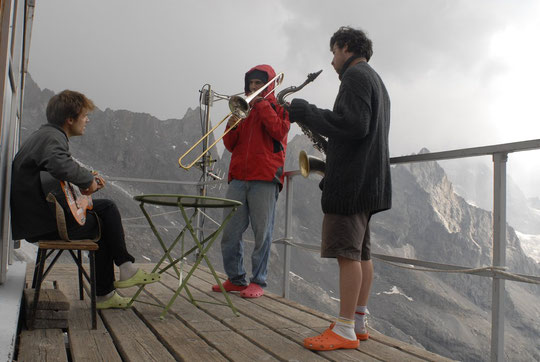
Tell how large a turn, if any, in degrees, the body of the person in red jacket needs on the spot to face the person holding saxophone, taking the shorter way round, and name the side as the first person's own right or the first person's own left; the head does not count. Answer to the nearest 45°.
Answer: approximately 45° to the first person's own left

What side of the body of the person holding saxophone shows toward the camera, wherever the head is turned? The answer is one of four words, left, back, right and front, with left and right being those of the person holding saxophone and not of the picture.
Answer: left

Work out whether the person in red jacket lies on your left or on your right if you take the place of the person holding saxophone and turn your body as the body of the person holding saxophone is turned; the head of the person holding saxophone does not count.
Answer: on your right

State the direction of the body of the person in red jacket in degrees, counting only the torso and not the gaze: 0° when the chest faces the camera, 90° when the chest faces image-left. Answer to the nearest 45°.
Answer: approximately 45°

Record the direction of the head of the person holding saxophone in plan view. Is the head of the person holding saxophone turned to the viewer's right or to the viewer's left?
to the viewer's left
